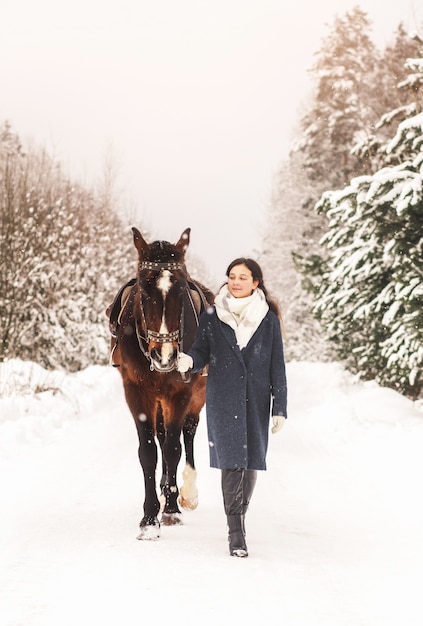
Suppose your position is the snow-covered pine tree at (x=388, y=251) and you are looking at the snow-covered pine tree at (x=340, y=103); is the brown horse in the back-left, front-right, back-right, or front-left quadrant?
back-left

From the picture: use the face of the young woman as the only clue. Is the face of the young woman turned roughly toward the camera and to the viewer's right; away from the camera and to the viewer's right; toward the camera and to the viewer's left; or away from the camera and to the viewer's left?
toward the camera and to the viewer's left

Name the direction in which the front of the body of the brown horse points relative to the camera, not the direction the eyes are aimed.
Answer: toward the camera

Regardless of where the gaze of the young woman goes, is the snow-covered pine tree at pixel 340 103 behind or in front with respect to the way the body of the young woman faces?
behind

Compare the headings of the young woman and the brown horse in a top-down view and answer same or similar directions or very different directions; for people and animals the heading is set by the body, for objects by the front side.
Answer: same or similar directions

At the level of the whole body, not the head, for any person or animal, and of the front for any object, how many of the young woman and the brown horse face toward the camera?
2

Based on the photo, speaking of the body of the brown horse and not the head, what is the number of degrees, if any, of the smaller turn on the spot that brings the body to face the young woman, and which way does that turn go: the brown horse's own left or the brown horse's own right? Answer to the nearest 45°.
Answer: approximately 45° to the brown horse's own left

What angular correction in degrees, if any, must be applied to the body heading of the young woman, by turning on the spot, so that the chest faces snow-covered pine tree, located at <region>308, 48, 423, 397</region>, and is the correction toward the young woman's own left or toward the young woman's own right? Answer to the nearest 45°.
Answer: approximately 180°

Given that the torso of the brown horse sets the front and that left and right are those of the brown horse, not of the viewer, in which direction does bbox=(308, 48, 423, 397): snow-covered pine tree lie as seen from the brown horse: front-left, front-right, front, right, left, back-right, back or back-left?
back-left

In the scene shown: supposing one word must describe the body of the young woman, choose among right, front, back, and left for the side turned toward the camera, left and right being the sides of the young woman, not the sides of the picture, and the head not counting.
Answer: front

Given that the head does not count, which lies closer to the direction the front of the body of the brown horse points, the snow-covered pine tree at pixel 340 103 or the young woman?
the young woman

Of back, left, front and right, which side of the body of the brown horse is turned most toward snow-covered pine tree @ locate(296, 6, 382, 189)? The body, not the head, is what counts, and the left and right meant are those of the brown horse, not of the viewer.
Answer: back
